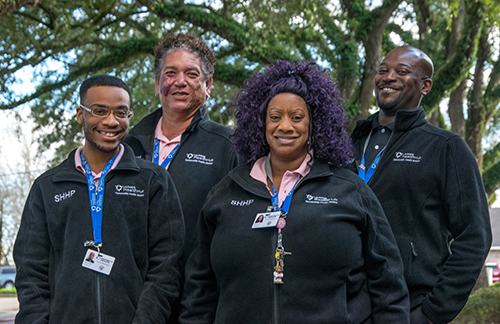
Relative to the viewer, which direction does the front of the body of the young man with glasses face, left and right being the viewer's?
facing the viewer

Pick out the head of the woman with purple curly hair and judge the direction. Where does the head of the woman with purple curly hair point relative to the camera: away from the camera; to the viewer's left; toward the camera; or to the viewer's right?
toward the camera

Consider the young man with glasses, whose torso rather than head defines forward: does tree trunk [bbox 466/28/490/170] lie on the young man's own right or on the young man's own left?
on the young man's own left

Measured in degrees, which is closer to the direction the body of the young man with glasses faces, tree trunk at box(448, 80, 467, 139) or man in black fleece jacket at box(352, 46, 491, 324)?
the man in black fleece jacket

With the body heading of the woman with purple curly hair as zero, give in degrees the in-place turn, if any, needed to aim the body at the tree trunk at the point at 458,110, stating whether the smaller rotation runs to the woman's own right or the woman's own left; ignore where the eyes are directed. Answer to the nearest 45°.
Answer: approximately 180°

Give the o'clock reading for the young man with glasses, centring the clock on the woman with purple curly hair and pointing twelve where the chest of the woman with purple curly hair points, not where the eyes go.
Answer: The young man with glasses is roughly at 3 o'clock from the woman with purple curly hair.

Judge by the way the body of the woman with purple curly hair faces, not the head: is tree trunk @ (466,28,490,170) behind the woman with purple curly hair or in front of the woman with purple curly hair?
behind

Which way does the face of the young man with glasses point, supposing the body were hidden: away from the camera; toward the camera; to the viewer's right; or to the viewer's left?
toward the camera

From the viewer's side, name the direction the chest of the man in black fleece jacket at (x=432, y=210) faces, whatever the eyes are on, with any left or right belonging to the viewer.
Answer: facing the viewer and to the left of the viewer

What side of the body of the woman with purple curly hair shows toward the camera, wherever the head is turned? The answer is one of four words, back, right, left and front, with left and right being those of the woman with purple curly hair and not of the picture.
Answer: front

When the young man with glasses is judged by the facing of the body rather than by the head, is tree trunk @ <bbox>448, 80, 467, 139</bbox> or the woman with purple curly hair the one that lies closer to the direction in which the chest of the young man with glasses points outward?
the woman with purple curly hair

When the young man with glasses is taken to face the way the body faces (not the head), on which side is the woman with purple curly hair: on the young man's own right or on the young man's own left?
on the young man's own left

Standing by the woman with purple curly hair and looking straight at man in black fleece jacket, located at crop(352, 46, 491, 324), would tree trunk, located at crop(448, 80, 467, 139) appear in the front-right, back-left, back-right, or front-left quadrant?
front-left

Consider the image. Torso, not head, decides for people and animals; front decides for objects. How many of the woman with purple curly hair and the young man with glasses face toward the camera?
2
